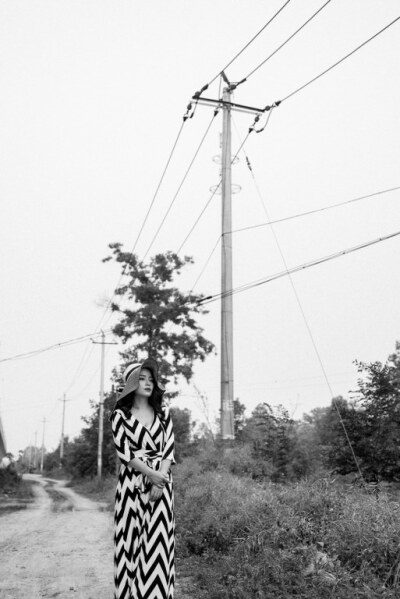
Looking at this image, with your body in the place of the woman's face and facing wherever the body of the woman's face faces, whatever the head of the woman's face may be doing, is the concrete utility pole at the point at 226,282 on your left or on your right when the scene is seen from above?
on your left

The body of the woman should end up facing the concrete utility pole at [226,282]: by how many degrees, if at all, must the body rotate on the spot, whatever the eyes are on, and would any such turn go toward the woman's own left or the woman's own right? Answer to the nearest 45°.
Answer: approximately 135° to the woman's own left

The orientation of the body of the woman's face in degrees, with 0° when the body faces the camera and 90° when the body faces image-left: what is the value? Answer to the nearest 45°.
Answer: approximately 315°

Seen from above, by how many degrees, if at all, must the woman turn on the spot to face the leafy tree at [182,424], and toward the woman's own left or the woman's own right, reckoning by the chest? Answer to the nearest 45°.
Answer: approximately 135° to the woman's own left

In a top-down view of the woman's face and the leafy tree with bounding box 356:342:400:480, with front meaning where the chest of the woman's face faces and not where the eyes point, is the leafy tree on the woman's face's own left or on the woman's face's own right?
on the woman's face's own left

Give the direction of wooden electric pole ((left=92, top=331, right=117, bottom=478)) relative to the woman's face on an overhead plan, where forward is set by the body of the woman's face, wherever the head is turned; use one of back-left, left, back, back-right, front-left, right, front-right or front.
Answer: back-left

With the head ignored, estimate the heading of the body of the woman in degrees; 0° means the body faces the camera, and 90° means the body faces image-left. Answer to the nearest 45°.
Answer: approximately 315°

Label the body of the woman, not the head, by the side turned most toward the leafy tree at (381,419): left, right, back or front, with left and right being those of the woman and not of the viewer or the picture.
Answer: left

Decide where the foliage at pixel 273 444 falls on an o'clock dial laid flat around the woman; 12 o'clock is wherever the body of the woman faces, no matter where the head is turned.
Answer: The foliage is roughly at 8 o'clock from the woman.
